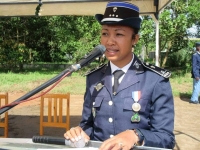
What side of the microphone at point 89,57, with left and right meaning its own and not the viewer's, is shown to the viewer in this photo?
right

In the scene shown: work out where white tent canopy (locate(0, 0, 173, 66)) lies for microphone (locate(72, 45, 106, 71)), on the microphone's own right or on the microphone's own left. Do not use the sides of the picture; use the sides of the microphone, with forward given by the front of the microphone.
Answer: on the microphone's own left
